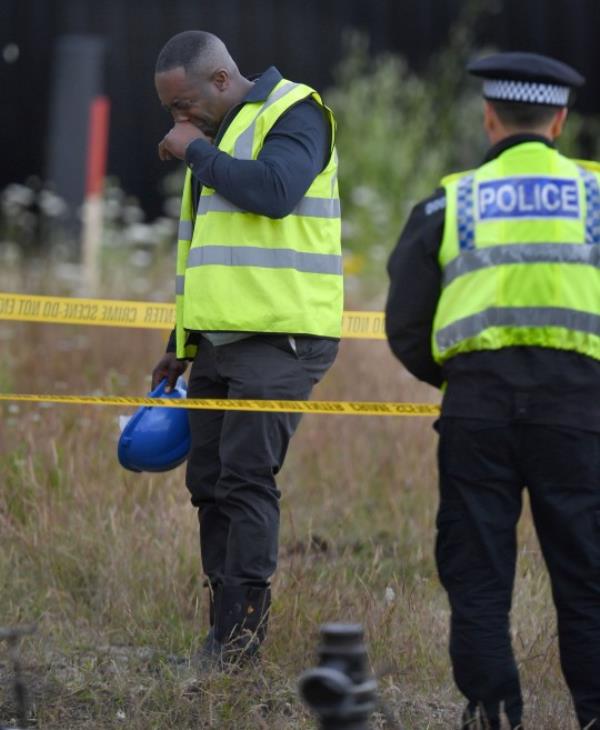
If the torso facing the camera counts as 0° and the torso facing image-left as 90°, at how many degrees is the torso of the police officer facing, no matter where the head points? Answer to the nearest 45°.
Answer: approximately 180°

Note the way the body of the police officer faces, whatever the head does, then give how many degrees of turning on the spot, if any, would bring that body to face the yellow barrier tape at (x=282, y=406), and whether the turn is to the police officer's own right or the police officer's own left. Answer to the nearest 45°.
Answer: approximately 45° to the police officer's own left

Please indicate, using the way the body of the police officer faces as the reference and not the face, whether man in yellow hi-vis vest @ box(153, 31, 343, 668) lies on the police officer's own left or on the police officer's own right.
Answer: on the police officer's own left

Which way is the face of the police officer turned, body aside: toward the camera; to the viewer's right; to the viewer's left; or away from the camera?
away from the camera

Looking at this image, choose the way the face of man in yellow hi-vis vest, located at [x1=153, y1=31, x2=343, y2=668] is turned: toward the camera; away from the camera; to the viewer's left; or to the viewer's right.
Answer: to the viewer's left

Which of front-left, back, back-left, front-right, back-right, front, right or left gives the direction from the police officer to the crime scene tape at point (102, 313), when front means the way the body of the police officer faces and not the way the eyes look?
front-left
